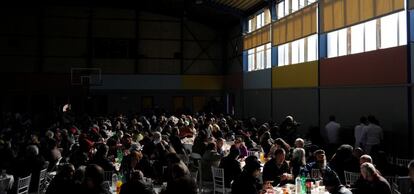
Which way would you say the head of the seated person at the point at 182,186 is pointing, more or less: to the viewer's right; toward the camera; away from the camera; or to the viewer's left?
away from the camera

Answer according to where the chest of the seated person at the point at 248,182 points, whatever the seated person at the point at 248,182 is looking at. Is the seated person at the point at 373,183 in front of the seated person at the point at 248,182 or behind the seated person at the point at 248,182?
in front

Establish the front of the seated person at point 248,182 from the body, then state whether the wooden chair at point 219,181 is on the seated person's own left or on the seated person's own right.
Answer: on the seated person's own left

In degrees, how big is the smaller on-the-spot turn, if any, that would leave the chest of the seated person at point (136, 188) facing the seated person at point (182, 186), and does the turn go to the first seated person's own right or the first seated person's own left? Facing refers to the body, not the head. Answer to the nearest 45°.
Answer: approximately 90° to the first seated person's own right

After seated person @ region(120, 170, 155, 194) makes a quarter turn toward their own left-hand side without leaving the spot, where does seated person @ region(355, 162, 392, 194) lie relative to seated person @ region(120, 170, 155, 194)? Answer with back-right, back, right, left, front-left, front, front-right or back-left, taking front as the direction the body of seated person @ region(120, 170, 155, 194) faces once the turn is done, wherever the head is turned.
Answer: back

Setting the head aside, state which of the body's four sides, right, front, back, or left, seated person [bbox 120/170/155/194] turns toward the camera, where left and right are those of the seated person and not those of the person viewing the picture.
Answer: back
